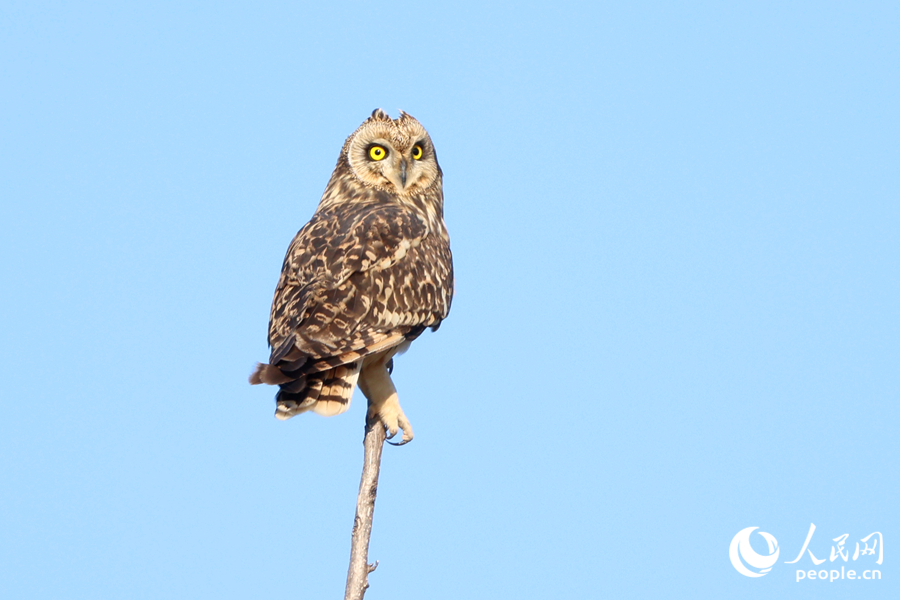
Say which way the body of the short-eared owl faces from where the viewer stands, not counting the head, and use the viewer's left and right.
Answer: facing away from the viewer and to the right of the viewer
